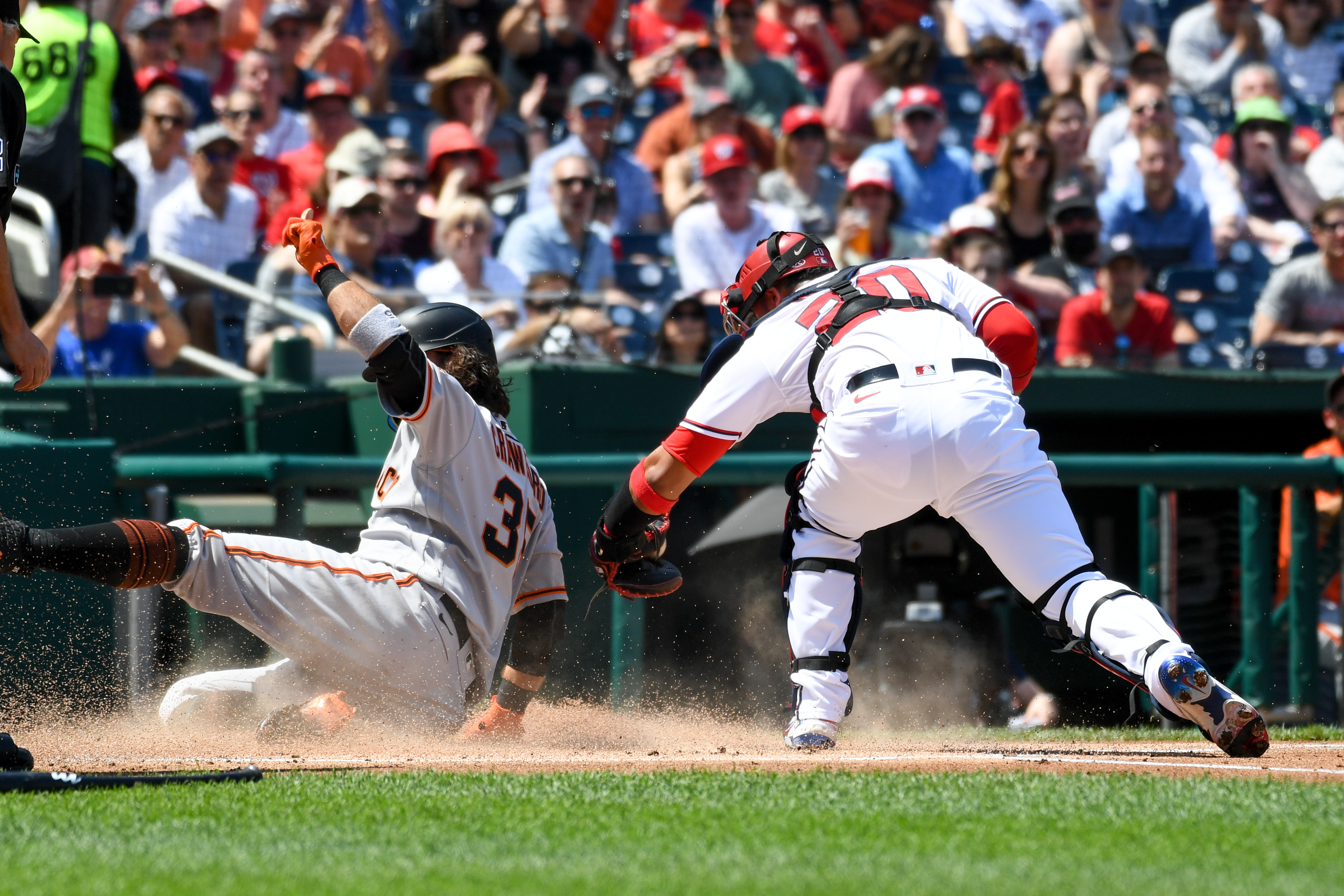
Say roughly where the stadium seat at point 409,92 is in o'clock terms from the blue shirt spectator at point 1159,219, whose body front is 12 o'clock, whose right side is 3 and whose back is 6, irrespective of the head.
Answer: The stadium seat is roughly at 3 o'clock from the blue shirt spectator.

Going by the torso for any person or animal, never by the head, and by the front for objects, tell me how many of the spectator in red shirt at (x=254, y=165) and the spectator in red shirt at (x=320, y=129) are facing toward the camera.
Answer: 2

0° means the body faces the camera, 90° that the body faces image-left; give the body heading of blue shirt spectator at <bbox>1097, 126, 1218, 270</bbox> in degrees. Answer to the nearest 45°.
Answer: approximately 0°

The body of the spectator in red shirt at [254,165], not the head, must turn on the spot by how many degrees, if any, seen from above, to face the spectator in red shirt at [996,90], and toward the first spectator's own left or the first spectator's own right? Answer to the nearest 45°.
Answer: approximately 90° to the first spectator's own left

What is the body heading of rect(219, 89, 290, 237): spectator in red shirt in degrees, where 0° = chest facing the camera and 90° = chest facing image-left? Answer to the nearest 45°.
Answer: approximately 0°
